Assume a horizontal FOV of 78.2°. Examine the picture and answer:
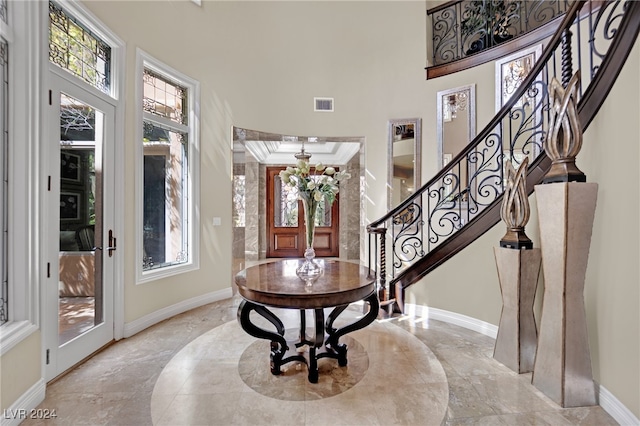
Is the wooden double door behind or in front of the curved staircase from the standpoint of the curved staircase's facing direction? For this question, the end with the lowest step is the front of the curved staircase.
in front

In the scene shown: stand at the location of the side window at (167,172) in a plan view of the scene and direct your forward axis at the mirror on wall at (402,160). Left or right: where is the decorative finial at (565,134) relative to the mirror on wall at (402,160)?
right

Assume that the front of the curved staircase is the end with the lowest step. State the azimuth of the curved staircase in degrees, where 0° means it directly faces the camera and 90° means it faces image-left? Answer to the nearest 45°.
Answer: approximately 90°

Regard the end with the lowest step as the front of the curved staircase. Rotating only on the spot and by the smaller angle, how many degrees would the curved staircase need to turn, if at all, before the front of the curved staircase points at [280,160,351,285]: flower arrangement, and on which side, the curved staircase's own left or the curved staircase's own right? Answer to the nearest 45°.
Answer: approximately 45° to the curved staircase's own left

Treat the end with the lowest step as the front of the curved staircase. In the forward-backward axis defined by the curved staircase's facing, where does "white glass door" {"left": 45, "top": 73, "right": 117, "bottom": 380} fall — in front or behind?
in front

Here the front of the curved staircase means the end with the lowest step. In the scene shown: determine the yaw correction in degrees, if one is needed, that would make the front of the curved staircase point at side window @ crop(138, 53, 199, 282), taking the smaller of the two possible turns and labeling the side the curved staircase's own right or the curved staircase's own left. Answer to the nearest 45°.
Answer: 0° — it already faces it
